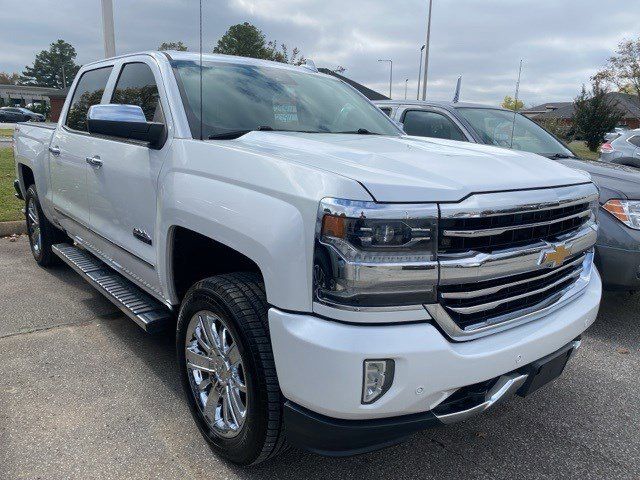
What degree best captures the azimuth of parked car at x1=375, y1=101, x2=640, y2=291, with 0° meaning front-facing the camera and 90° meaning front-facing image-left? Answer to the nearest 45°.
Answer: approximately 315°

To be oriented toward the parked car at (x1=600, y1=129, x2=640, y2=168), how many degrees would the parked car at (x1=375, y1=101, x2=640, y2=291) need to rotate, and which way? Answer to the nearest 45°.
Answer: approximately 135° to its left

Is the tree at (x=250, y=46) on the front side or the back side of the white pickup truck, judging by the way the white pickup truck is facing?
on the back side

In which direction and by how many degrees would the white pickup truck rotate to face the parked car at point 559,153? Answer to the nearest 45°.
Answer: approximately 90° to its left

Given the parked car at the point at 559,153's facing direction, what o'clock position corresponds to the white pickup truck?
The white pickup truck is roughly at 2 o'clock from the parked car.

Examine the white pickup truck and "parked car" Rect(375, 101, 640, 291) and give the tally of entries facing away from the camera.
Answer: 0

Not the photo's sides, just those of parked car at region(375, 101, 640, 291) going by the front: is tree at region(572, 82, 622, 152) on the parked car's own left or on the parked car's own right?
on the parked car's own left

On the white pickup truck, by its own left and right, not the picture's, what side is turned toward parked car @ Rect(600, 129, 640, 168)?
left

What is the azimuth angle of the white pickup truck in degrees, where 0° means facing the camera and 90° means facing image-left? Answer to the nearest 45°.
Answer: approximately 315°

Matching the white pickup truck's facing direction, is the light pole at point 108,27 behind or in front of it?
behind
